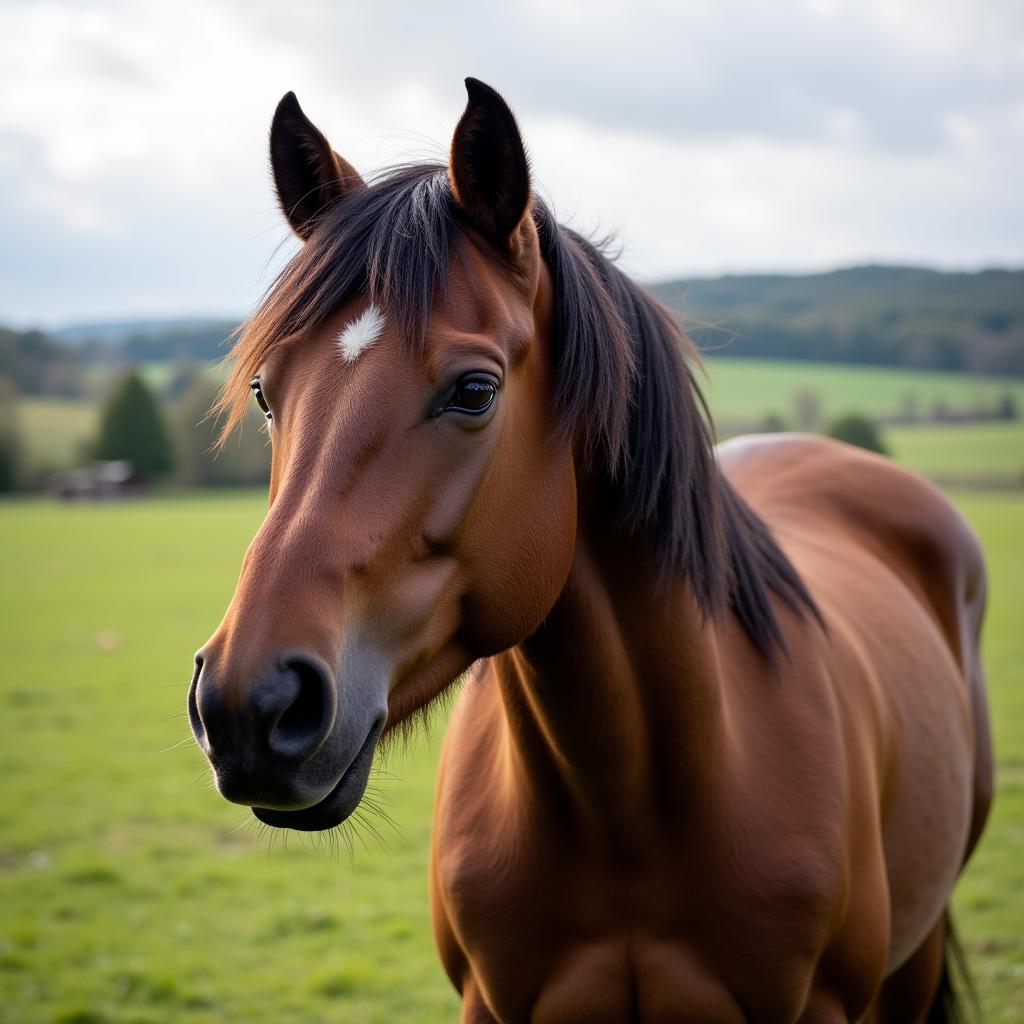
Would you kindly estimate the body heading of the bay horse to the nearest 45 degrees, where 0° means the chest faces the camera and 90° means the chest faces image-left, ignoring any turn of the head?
approximately 45°

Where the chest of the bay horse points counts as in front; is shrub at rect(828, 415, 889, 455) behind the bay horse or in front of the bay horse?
behind
